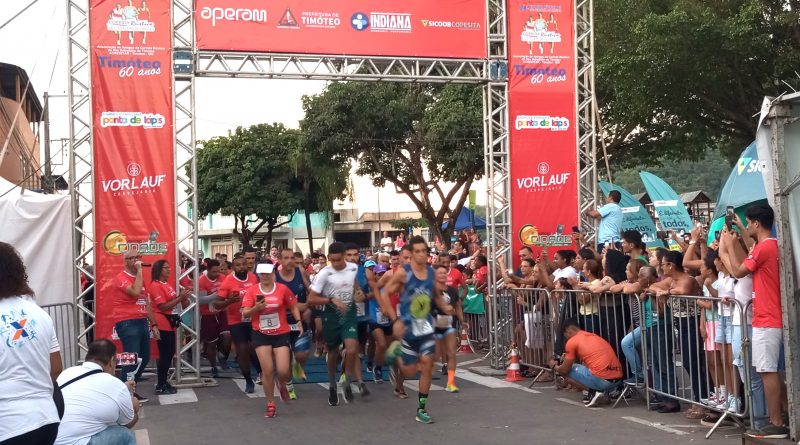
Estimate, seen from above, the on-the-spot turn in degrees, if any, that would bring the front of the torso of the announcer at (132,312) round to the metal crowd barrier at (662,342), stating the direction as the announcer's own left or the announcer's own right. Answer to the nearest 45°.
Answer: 0° — they already face it

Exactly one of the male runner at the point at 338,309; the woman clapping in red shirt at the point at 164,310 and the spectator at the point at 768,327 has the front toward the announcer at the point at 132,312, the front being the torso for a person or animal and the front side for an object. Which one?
the spectator at the point at 768,327

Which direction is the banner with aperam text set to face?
toward the camera

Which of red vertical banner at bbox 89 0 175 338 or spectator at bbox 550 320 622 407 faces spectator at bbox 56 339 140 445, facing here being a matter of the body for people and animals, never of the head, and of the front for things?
the red vertical banner

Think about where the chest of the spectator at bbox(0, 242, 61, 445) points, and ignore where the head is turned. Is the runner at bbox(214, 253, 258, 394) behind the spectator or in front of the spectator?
in front

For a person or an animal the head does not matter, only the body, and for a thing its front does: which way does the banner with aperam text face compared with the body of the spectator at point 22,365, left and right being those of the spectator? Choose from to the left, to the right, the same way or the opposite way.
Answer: the opposite way

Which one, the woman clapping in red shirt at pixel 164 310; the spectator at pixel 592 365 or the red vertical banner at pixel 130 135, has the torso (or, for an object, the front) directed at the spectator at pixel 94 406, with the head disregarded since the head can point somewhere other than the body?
the red vertical banner

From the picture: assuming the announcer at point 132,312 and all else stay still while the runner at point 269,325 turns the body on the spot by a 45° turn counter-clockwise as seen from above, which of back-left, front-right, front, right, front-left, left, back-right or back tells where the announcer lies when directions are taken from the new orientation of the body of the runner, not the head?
back

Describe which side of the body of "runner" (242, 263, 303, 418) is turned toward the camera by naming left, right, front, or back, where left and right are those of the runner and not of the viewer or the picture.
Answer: front

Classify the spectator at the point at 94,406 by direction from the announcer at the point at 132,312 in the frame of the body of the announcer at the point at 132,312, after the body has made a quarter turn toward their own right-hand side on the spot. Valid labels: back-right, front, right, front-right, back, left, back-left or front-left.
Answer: front-left

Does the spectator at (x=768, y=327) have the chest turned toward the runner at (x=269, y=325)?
yes

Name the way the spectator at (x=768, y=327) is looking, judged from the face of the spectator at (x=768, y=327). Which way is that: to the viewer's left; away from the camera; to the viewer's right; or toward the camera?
to the viewer's left

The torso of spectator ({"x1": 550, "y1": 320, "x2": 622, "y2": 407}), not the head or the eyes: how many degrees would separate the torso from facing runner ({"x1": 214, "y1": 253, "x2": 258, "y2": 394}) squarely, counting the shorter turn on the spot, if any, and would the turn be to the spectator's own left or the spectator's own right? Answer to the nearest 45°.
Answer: approximately 45° to the spectator's own left

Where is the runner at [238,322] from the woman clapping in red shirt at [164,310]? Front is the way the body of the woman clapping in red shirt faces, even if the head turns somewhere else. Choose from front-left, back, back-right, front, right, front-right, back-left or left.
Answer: front

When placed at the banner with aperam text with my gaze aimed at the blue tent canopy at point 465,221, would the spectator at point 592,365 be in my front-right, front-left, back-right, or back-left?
back-right

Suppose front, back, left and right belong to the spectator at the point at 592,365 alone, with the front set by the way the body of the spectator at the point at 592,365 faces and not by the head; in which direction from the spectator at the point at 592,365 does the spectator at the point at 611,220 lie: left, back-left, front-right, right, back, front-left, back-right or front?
front-right

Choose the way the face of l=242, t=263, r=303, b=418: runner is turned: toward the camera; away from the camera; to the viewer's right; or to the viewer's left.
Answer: toward the camera

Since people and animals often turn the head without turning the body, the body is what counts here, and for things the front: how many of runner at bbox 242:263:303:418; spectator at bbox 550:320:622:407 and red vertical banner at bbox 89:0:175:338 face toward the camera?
2

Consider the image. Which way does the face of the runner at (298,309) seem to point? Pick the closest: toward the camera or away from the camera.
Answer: toward the camera

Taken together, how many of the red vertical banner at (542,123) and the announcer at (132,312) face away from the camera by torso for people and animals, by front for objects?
0

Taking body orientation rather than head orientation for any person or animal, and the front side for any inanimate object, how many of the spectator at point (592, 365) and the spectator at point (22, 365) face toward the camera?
0
